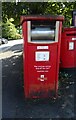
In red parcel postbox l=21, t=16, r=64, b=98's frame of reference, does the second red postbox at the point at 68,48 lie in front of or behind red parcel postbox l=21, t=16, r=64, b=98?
behind

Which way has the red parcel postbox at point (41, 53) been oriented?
toward the camera
